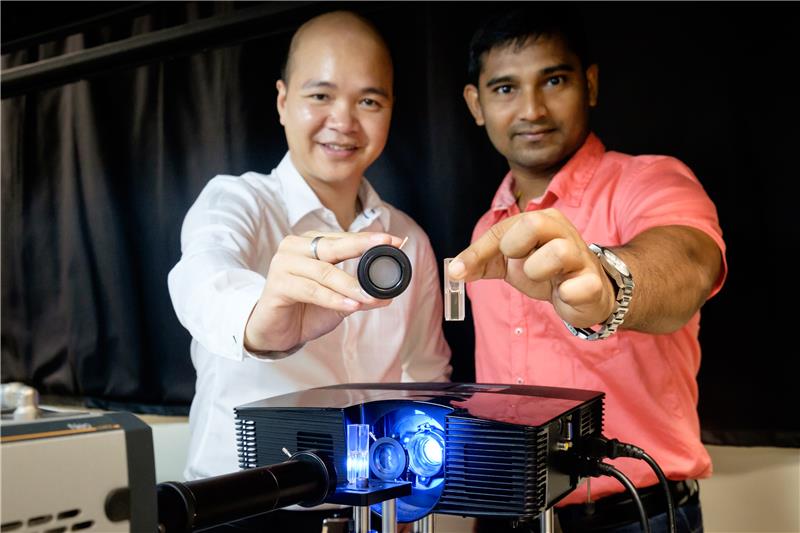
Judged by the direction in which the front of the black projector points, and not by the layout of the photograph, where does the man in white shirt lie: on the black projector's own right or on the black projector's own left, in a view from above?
on the black projector's own right

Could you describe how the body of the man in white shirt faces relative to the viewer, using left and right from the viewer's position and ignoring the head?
facing the viewer and to the right of the viewer

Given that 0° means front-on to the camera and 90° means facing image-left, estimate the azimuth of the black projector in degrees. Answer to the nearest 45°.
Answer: approximately 45°

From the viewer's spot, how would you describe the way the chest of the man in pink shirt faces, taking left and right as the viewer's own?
facing the viewer and to the left of the viewer

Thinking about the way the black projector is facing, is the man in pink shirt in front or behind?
behind

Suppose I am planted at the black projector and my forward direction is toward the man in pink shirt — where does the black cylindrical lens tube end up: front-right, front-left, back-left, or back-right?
back-left

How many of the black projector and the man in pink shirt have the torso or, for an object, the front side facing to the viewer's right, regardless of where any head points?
0
